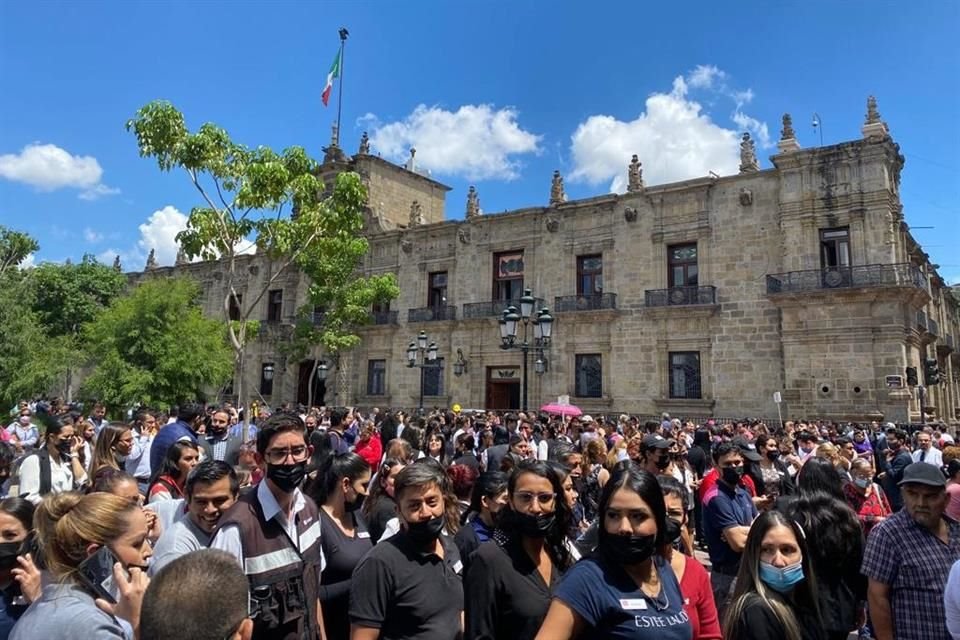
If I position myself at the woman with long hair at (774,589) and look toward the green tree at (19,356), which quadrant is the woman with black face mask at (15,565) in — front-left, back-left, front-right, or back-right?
front-left

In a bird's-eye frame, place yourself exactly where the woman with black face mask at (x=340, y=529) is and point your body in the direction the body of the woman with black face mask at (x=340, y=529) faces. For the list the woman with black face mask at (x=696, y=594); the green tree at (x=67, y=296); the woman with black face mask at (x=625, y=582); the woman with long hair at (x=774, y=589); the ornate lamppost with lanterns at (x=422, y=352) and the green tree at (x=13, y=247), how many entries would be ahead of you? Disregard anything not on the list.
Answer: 3

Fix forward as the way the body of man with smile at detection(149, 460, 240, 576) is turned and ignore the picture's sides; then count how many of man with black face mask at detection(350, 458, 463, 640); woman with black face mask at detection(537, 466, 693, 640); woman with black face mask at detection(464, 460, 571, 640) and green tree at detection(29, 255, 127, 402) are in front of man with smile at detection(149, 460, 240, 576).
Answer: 3

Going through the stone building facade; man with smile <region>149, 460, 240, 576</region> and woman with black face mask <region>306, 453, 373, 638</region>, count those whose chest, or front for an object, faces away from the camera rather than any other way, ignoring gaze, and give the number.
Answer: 0

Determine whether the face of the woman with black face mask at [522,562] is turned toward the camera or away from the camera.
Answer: toward the camera

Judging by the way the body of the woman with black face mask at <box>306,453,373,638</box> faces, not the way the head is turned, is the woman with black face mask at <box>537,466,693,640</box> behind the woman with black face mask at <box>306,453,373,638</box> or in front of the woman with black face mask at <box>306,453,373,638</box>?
in front

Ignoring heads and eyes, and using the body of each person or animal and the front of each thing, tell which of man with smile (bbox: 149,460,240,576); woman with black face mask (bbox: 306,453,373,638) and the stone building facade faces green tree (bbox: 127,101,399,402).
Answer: the stone building facade

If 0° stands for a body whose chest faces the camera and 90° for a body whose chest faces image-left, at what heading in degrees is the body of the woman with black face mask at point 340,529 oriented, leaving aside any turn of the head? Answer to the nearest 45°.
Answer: approximately 315°

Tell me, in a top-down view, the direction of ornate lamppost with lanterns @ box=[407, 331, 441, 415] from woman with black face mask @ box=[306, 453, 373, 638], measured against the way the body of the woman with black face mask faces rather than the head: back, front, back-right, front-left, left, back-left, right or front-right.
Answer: back-left

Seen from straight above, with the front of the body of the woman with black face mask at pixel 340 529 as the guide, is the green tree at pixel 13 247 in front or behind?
behind

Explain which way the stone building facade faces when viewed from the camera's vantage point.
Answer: facing the viewer and to the left of the viewer

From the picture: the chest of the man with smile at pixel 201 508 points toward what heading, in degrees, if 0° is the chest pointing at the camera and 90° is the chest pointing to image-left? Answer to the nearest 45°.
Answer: approximately 315°
